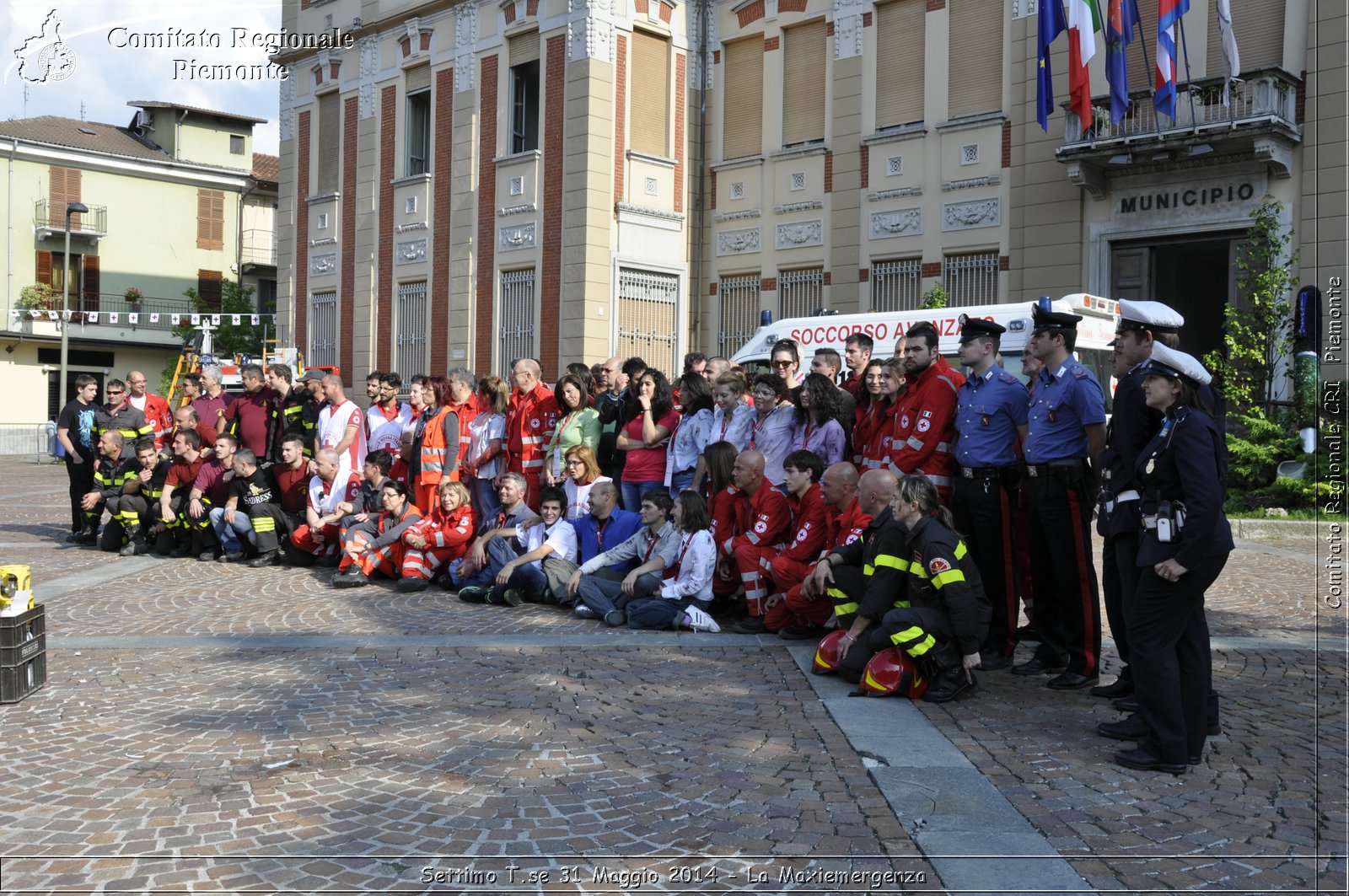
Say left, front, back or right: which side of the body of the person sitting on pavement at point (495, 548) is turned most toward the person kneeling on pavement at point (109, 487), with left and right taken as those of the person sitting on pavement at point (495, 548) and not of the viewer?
right

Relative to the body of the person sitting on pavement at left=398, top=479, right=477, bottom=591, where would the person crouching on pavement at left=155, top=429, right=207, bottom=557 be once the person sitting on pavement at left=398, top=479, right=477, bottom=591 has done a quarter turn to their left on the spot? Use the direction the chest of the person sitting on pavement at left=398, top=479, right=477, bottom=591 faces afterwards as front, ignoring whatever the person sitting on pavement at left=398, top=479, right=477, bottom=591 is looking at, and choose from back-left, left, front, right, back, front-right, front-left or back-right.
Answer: back

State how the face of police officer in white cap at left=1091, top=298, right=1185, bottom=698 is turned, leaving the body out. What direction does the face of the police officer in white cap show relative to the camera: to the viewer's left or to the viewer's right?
to the viewer's left

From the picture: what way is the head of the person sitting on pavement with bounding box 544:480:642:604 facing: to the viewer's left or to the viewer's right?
to the viewer's left

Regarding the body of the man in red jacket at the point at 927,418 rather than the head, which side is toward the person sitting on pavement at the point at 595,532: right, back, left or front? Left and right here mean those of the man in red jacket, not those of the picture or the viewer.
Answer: right

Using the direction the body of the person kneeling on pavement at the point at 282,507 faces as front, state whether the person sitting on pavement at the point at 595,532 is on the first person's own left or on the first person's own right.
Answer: on the first person's own left

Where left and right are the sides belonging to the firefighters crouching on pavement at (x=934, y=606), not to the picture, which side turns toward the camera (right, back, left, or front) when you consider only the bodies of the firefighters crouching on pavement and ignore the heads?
left

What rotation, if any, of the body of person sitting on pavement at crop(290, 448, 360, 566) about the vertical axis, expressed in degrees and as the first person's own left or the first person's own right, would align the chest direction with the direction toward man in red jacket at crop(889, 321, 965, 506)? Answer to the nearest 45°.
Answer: approximately 90° to the first person's own left

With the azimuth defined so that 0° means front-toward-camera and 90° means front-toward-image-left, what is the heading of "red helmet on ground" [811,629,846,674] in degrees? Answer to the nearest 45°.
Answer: approximately 90°

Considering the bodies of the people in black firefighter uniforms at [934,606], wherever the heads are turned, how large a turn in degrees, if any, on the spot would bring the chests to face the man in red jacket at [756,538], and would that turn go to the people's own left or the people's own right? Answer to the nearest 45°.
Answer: approximately 45° to the people's own right

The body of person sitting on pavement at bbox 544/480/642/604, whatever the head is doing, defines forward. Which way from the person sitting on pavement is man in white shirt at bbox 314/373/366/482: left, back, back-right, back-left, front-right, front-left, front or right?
right

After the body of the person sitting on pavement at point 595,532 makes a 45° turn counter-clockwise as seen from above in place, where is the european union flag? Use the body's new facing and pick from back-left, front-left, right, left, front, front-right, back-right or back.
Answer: back-left

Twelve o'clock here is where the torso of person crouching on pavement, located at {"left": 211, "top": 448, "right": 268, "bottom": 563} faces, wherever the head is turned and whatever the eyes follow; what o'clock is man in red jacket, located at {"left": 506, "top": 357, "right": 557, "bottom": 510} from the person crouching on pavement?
The man in red jacket is roughly at 9 o'clock from the person crouching on pavement.
